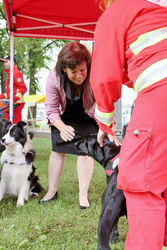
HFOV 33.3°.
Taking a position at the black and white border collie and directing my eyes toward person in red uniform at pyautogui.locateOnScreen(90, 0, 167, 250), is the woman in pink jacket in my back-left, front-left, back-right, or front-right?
front-left

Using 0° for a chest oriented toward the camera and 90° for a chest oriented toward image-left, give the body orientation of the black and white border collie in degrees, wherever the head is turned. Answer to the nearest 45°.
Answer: approximately 45°

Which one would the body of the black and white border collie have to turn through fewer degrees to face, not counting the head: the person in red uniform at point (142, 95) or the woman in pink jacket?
the person in red uniform

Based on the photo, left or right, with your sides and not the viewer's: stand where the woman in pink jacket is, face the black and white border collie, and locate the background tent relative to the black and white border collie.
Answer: right

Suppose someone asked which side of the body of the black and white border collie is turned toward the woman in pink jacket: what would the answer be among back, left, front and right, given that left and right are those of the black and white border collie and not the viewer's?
left

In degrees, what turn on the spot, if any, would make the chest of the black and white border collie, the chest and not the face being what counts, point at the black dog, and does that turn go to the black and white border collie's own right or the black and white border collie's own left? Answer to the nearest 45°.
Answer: approximately 45° to the black and white border collie's own left

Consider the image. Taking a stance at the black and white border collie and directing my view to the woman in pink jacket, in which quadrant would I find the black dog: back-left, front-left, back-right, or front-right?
front-right

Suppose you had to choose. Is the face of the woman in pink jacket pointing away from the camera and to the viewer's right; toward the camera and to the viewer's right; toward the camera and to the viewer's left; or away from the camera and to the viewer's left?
toward the camera and to the viewer's right
